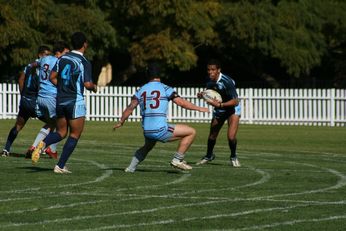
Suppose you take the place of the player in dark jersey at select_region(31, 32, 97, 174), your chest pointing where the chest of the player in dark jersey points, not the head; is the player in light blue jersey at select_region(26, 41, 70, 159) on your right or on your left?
on your left

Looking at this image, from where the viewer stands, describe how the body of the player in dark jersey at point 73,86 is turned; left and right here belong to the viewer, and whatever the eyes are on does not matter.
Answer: facing away from the viewer and to the right of the viewer

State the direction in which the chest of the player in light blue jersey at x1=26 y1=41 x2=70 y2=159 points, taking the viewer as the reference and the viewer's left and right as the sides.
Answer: facing away from the viewer and to the right of the viewer

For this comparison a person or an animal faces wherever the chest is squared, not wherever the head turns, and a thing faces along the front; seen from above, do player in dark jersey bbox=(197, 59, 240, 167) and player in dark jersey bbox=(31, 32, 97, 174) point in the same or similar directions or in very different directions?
very different directions
